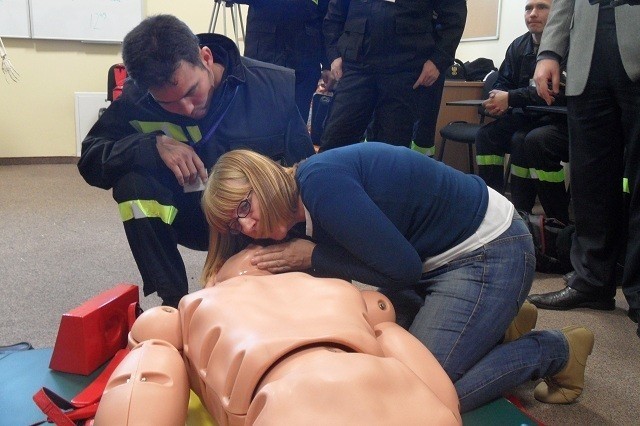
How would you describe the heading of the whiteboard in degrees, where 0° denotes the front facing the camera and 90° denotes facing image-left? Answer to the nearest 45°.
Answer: approximately 0°

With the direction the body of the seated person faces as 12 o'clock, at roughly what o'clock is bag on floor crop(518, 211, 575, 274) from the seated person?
The bag on floor is roughly at 10 o'clock from the seated person.

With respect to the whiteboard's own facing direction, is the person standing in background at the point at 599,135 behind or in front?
in front

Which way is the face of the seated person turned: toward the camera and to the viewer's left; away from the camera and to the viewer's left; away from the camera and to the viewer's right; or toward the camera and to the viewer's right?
toward the camera and to the viewer's left

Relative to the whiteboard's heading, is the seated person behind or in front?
in front

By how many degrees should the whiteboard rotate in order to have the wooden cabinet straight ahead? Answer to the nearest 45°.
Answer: approximately 45° to its left

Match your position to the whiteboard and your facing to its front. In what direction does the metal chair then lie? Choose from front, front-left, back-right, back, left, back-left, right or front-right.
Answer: front-left

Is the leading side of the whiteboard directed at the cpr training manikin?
yes

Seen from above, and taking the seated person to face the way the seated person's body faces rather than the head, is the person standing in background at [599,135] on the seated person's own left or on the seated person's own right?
on the seated person's own left

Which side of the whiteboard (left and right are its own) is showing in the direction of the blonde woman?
front

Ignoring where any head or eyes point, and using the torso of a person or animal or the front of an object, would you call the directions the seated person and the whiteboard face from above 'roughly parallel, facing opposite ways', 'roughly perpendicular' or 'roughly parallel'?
roughly parallel

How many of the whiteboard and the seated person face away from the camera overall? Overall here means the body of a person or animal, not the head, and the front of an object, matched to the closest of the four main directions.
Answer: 0

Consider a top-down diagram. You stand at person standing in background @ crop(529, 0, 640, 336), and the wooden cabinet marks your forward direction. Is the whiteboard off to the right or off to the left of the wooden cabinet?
left

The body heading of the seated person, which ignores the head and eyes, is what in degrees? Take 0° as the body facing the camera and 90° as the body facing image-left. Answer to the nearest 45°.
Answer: approximately 45°
